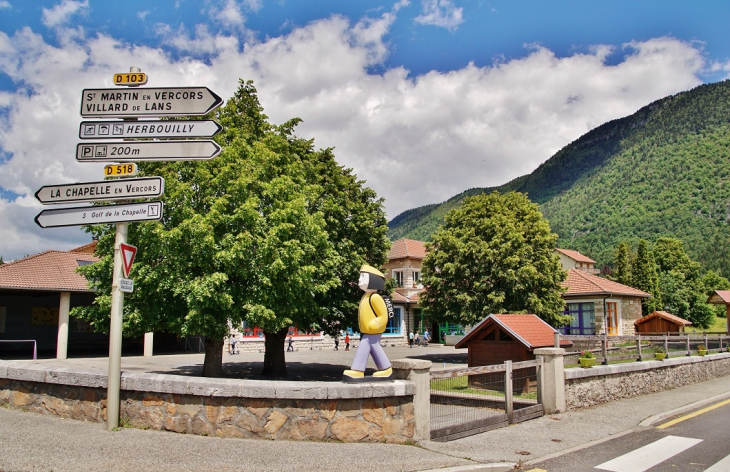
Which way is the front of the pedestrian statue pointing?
to the viewer's left

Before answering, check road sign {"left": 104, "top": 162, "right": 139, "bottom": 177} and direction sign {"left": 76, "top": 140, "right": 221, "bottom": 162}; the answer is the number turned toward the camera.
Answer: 2

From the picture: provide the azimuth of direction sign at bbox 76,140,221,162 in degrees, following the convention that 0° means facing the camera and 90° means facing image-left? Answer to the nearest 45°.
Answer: approximately 0°

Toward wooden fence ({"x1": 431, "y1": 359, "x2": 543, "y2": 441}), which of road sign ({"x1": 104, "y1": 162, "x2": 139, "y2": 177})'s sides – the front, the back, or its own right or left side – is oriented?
left

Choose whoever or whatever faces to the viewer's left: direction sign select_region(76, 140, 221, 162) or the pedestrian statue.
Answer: the pedestrian statue

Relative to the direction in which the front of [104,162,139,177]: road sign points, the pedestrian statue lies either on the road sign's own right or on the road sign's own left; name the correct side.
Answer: on the road sign's own left

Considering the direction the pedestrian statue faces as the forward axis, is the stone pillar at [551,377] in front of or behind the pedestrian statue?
behind
